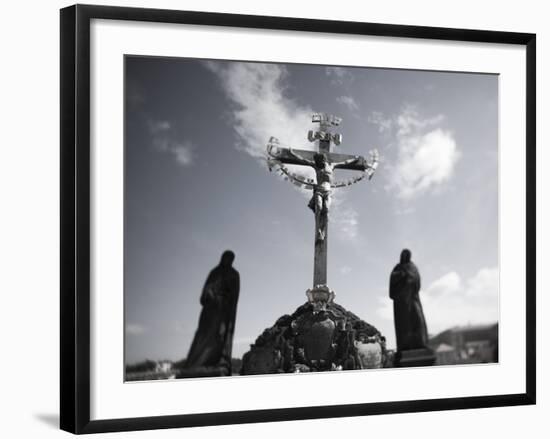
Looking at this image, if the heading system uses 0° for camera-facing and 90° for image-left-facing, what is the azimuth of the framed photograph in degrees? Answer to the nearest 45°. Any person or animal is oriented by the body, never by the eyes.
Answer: approximately 315°
